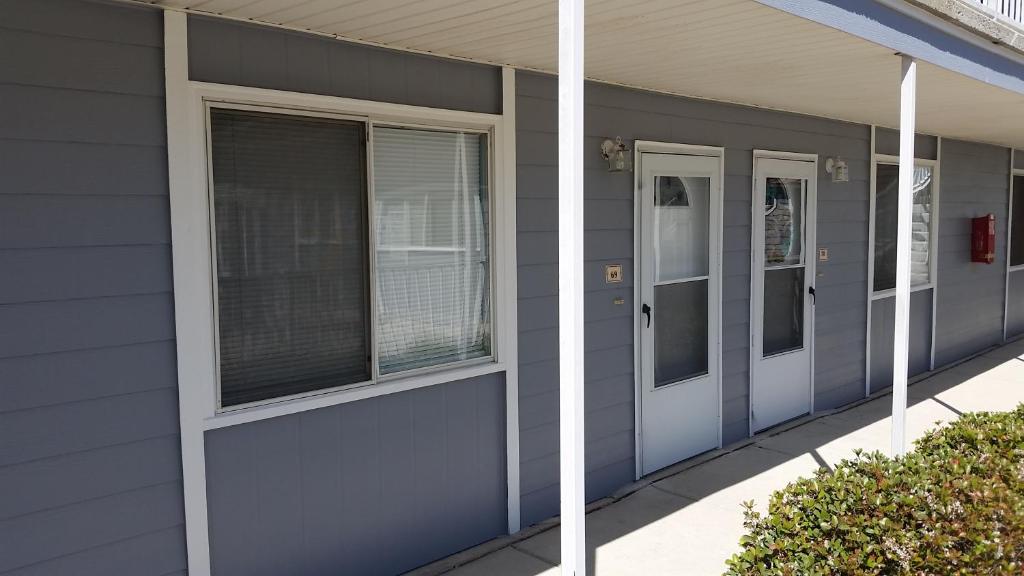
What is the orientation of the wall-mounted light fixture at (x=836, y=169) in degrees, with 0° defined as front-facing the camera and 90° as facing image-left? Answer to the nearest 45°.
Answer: approximately 315°

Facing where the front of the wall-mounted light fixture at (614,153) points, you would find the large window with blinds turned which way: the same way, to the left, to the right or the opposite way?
the same way

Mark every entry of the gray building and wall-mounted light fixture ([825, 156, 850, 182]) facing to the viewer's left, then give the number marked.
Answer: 0

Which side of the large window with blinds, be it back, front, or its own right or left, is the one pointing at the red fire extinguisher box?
left

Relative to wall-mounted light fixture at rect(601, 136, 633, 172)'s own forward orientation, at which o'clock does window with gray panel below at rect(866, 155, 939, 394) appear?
The window with gray panel below is roughly at 9 o'clock from the wall-mounted light fixture.

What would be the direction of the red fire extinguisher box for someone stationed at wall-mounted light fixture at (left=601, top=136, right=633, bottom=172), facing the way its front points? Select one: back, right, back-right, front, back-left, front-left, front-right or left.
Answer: left

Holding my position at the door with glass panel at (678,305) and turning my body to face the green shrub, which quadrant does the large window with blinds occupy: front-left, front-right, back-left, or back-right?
front-right

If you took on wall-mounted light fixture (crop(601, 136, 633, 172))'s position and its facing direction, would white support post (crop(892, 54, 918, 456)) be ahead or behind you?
ahead

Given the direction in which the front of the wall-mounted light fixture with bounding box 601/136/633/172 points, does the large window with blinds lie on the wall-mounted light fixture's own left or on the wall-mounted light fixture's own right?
on the wall-mounted light fixture's own right

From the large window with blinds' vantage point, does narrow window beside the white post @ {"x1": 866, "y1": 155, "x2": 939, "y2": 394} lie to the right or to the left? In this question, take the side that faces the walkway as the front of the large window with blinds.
on its left

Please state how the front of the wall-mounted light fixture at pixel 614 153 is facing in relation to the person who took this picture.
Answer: facing the viewer and to the right of the viewer

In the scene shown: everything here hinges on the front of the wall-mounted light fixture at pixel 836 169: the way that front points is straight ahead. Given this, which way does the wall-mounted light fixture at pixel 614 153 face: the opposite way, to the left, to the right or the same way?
the same way

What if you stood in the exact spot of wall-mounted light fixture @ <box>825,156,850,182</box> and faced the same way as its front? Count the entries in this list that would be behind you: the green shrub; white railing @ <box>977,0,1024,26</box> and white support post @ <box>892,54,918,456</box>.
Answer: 0
